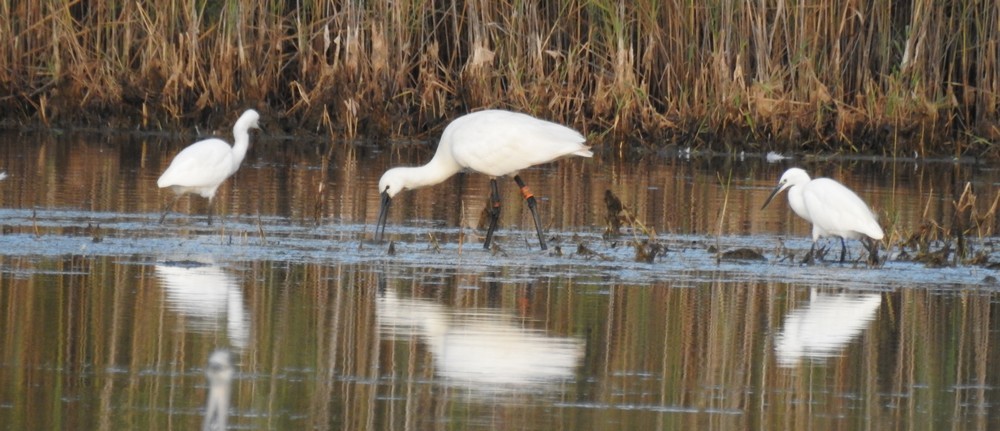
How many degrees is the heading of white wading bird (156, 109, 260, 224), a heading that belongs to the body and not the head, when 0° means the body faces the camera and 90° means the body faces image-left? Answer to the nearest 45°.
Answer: approximately 270°

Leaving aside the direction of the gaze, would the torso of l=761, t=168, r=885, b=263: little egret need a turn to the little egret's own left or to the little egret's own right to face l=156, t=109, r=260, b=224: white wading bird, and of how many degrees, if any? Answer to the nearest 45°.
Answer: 0° — it already faces it

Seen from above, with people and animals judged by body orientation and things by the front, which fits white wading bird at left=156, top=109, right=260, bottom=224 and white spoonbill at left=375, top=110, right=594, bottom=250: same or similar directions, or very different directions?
very different directions

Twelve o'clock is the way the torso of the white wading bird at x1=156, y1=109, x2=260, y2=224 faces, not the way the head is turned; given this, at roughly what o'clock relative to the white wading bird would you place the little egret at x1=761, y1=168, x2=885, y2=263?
The little egret is roughly at 1 o'clock from the white wading bird.

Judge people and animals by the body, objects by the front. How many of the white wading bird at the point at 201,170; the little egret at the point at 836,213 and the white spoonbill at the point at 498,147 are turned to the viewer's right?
1

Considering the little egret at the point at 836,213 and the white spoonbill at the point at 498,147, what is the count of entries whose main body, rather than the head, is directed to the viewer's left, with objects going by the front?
2

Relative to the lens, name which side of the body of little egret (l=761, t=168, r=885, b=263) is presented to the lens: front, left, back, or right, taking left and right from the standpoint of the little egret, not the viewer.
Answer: left

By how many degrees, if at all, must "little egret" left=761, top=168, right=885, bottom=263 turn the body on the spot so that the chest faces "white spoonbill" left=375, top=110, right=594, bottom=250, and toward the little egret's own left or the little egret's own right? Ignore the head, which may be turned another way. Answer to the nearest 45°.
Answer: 0° — it already faces it

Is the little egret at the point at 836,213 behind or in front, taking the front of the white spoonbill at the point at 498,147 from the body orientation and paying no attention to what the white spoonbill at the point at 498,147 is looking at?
behind

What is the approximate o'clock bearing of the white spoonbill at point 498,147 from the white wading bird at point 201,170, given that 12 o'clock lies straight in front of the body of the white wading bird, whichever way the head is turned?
The white spoonbill is roughly at 1 o'clock from the white wading bird.

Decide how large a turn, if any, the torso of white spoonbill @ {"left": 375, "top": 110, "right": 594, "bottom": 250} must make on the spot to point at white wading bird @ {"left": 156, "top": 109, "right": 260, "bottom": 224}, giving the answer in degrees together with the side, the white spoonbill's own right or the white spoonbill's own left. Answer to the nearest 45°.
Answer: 0° — it already faces it

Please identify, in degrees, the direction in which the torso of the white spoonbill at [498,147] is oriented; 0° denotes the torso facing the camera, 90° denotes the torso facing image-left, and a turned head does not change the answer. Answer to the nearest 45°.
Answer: approximately 90°
